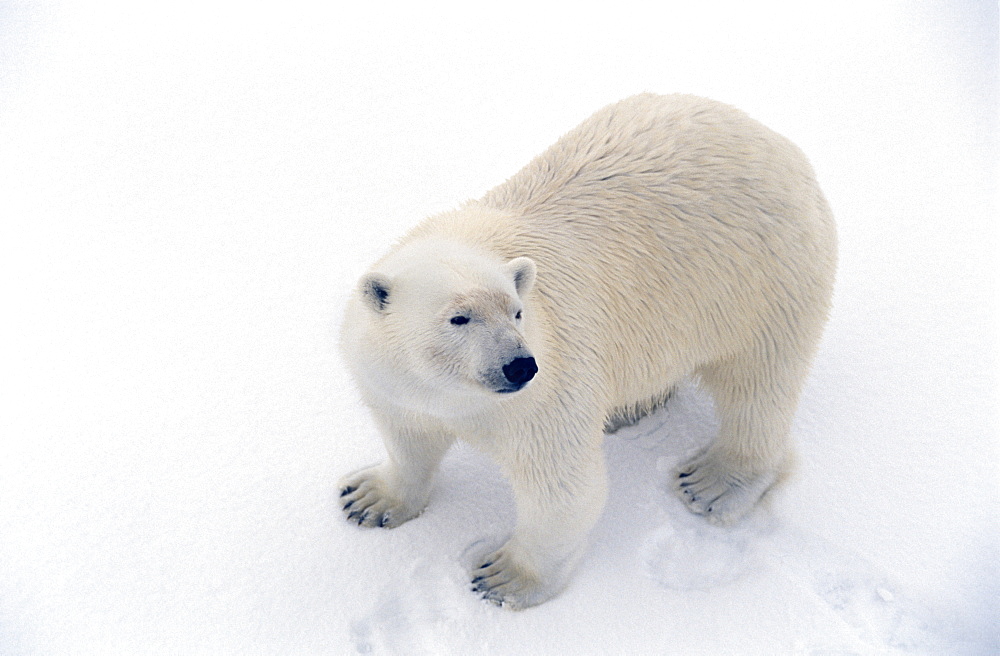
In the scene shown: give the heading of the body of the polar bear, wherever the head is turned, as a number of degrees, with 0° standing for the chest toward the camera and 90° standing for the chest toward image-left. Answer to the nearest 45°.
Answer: approximately 45°
